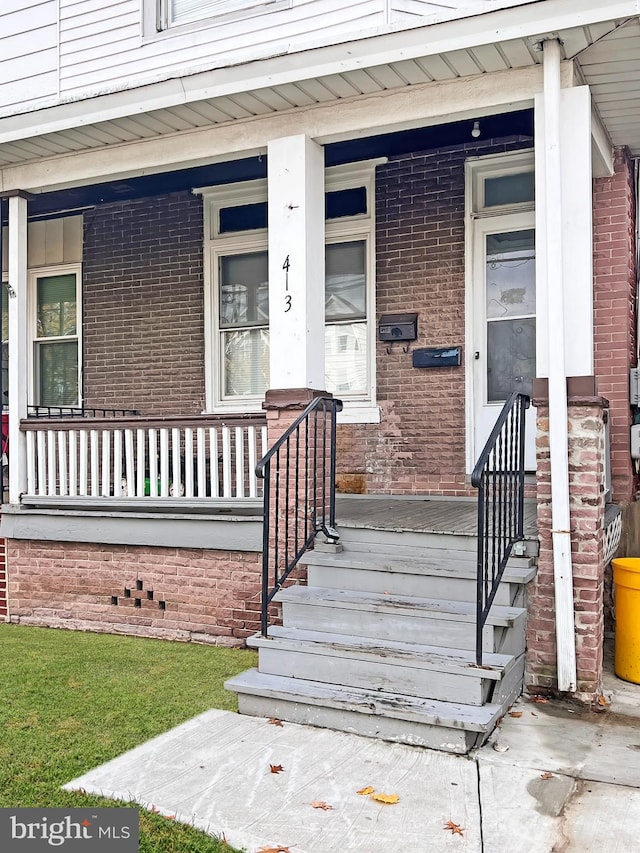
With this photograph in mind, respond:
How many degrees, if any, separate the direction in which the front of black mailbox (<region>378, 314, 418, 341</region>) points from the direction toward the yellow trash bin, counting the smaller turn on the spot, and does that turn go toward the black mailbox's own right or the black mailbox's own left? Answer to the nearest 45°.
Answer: approximately 45° to the black mailbox's own left

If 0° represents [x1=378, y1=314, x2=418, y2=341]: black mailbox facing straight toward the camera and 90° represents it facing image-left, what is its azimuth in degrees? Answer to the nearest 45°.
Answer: approximately 0°

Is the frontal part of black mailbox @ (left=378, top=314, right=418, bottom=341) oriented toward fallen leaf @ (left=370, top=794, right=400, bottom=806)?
yes
